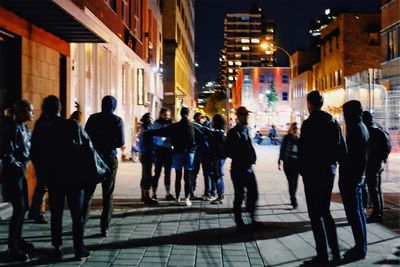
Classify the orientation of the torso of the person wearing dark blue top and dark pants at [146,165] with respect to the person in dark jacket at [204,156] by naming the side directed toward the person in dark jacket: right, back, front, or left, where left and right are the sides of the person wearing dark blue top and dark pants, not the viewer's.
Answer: front

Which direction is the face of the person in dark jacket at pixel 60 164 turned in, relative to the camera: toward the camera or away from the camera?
away from the camera

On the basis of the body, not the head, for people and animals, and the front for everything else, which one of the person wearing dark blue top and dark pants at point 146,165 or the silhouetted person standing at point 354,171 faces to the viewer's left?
the silhouetted person standing

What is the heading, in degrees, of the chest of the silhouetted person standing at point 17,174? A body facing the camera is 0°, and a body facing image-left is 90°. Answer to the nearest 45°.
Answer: approximately 270°

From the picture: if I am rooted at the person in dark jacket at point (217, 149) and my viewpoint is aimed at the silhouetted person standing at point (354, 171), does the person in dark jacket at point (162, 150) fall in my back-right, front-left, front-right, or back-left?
back-right

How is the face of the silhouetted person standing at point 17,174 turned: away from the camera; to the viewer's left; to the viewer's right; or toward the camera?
to the viewer's right

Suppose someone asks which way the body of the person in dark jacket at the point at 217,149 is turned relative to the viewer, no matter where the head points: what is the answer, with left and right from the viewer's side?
facing away from the viewer and to the left of the viewer

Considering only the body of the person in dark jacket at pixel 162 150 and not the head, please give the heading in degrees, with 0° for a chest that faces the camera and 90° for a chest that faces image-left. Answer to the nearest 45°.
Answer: approximately 315°

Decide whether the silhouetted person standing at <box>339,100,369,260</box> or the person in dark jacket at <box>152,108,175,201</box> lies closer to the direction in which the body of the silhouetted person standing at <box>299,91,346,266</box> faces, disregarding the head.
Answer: the person in dark jacket

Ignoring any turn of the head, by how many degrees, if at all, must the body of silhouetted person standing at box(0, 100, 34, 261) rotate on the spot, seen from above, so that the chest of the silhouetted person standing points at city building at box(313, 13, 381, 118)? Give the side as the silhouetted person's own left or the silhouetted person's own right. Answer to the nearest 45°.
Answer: approximately 45° to the silhouetted person's own left

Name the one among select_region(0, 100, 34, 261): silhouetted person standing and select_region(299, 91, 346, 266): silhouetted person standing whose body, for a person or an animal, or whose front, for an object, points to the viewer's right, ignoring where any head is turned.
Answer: select_region(0, 100, 34, 261): silhouetted person standing

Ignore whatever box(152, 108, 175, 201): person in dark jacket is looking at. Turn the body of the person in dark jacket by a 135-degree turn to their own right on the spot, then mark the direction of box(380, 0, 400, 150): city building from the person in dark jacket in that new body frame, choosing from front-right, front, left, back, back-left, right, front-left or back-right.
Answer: back-right
